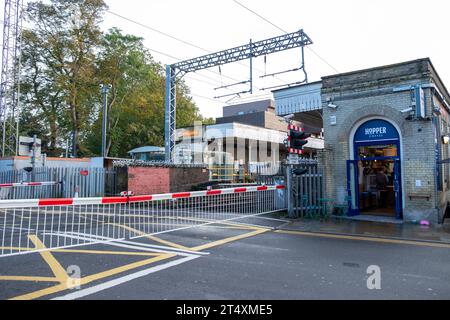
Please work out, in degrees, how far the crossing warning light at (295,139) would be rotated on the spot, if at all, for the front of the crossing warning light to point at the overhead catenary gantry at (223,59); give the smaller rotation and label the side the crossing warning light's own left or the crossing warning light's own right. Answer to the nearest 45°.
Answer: approximately 180°

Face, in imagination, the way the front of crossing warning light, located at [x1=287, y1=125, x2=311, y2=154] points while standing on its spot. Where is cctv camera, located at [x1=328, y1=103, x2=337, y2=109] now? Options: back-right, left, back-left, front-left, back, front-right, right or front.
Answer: left

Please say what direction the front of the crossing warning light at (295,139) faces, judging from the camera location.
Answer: facing the viewer and to the right of the viewer

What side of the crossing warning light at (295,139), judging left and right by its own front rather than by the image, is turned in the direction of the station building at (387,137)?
left

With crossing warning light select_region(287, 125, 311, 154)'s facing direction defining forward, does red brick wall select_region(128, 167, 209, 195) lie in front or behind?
behind

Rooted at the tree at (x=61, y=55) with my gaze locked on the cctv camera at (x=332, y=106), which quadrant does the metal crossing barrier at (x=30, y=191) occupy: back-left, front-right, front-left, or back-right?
front-right

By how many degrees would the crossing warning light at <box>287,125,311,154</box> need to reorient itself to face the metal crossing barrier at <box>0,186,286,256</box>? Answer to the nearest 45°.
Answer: approximately 90° to its right

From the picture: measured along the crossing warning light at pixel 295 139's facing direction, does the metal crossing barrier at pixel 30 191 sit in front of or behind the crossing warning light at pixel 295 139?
behind

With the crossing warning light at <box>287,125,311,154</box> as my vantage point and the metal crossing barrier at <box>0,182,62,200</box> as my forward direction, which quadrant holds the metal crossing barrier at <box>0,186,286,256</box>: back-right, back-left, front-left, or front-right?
front-left

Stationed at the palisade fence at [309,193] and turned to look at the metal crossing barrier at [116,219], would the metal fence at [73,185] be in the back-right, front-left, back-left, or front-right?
front-right

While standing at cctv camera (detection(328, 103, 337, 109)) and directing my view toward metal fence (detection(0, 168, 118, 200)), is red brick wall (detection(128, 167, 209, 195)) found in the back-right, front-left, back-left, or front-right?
front-right
